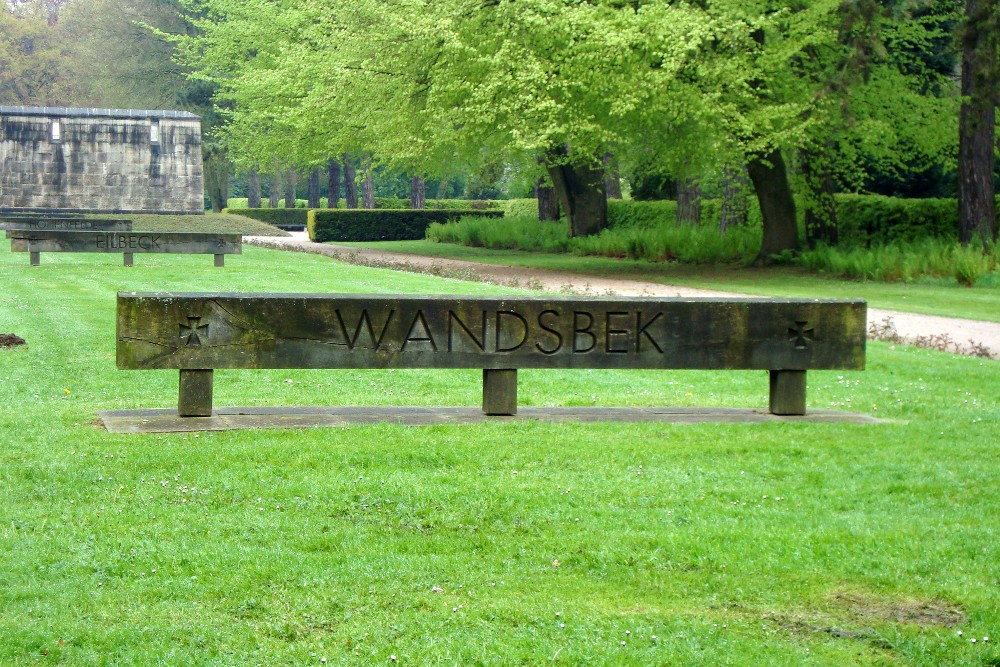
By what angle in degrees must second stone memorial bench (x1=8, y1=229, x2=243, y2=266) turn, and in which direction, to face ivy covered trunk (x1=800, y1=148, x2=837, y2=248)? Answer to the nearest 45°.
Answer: approximately 90° to its left

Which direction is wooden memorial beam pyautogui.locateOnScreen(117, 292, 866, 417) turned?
toward the camera

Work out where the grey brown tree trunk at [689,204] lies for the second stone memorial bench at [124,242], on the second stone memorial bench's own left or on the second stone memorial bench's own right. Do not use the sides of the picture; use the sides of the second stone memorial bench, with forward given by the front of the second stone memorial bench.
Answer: on the second stone memorial bench's own left

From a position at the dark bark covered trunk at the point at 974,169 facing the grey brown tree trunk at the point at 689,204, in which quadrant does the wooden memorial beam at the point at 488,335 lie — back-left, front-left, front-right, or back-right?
back-left

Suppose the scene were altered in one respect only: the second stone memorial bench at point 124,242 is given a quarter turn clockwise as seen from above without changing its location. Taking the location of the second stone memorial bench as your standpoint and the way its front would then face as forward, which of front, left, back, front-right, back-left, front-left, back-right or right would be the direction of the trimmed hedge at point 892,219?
back

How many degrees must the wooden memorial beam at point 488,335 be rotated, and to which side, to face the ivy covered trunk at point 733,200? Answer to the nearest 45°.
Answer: approximately 180°

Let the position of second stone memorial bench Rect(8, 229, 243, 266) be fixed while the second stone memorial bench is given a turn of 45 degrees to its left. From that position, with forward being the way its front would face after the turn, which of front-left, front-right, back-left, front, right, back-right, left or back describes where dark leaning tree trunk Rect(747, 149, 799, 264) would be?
front-left

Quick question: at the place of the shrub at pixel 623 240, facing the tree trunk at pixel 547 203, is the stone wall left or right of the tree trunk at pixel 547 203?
left

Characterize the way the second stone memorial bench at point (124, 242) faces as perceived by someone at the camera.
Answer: facing the viewer

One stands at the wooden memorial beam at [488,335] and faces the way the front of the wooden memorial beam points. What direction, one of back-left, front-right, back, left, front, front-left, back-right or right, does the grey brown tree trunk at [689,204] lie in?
back
